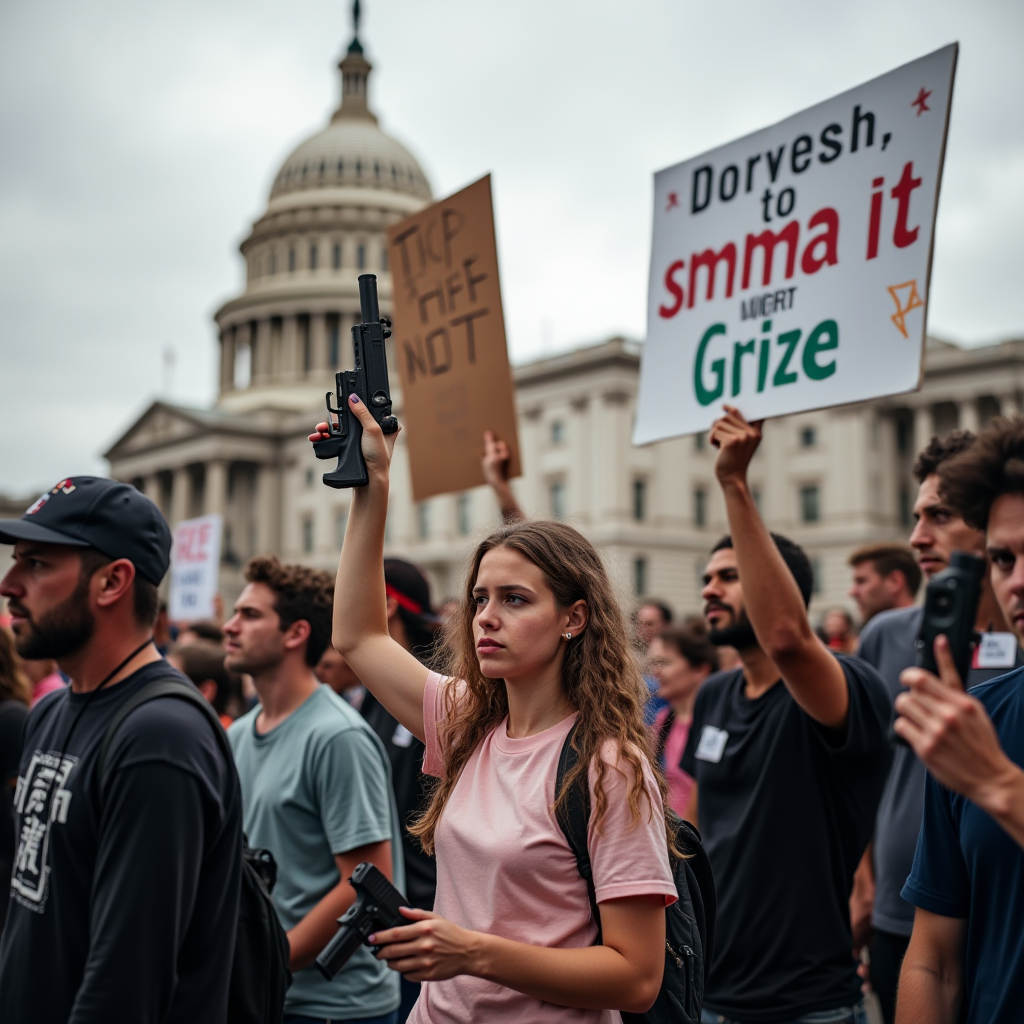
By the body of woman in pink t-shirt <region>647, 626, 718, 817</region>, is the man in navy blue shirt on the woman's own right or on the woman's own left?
on the woman's own left

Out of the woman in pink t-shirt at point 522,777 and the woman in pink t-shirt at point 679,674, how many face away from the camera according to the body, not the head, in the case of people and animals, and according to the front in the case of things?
0

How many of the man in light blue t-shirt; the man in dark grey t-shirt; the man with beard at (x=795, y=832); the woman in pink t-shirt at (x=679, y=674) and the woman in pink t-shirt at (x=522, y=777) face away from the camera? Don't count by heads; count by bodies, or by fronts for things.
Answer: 0

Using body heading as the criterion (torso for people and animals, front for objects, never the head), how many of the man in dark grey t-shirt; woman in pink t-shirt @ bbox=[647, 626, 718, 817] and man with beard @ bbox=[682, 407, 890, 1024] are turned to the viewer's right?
0

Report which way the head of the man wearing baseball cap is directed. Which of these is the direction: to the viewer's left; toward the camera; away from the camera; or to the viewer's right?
to the viewer's left

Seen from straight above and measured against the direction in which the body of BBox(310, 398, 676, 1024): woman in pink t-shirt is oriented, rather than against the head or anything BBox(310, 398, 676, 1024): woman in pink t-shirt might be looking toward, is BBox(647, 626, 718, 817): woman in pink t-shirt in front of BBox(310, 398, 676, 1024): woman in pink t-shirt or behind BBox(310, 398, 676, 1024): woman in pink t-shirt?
behind

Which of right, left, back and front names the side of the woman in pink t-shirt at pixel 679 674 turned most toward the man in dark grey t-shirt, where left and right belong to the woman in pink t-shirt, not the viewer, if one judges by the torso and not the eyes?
left

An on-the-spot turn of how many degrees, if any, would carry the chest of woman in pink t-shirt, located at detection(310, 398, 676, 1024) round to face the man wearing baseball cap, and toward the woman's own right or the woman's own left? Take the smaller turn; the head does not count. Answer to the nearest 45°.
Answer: approximately 45° to the woman's own right

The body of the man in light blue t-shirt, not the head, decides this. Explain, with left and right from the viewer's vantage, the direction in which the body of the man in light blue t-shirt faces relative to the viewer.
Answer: facing the viewer and to the left of the viewer

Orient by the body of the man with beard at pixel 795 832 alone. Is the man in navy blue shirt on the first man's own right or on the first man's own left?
on the first man's own left

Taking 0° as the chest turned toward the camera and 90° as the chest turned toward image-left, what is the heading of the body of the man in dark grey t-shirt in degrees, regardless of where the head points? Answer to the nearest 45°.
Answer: approximately 45°

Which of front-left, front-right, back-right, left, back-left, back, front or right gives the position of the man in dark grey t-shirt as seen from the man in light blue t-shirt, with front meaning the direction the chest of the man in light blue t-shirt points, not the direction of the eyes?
back-left

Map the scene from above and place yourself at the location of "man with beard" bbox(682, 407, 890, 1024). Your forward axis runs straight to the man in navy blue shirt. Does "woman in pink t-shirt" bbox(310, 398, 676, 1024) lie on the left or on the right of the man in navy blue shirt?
right

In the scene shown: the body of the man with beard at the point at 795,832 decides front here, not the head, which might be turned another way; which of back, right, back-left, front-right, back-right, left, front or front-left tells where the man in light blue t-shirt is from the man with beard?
front-right
